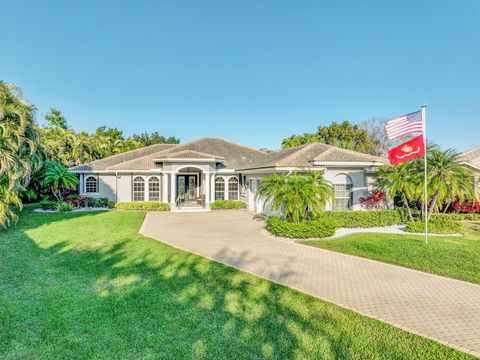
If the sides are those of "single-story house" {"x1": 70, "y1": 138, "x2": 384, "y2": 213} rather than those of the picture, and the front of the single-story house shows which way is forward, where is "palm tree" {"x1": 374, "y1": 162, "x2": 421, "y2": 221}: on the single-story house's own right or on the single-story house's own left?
on the single-story house's own left

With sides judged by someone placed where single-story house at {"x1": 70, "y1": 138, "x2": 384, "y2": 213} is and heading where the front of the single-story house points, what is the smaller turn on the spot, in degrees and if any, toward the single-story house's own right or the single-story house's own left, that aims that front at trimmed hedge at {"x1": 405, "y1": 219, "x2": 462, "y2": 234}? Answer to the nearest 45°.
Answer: approximately 45° to the single-story house's own left

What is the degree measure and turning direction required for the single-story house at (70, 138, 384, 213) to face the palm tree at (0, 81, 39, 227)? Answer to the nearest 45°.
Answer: approximately 45° to its right

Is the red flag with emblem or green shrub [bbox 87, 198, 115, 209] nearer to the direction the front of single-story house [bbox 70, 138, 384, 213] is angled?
the red flag with emblem

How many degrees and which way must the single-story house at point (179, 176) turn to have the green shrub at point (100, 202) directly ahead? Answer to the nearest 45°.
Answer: approximately 90° to its right

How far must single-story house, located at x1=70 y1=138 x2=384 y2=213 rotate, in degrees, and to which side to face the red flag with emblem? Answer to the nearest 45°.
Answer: approximately 45° to its left

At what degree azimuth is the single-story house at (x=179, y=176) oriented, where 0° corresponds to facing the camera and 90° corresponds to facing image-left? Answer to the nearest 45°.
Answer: approximately 0°

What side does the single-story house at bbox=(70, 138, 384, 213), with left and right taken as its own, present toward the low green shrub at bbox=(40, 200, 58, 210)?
right
